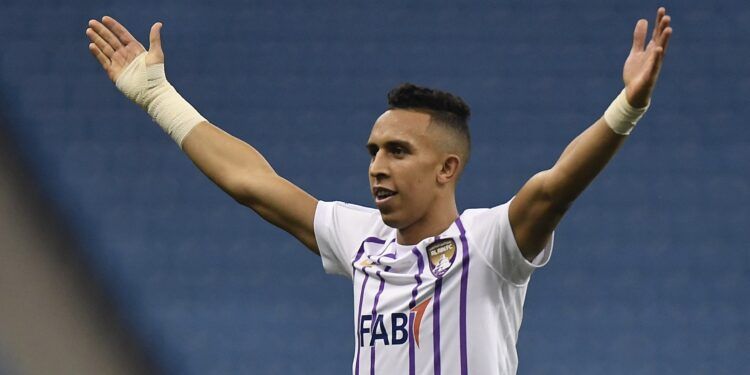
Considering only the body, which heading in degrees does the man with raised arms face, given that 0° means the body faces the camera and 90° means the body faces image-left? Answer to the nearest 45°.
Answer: approximately 45°

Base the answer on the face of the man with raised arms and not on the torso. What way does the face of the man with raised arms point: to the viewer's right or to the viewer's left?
to the viewer's left
